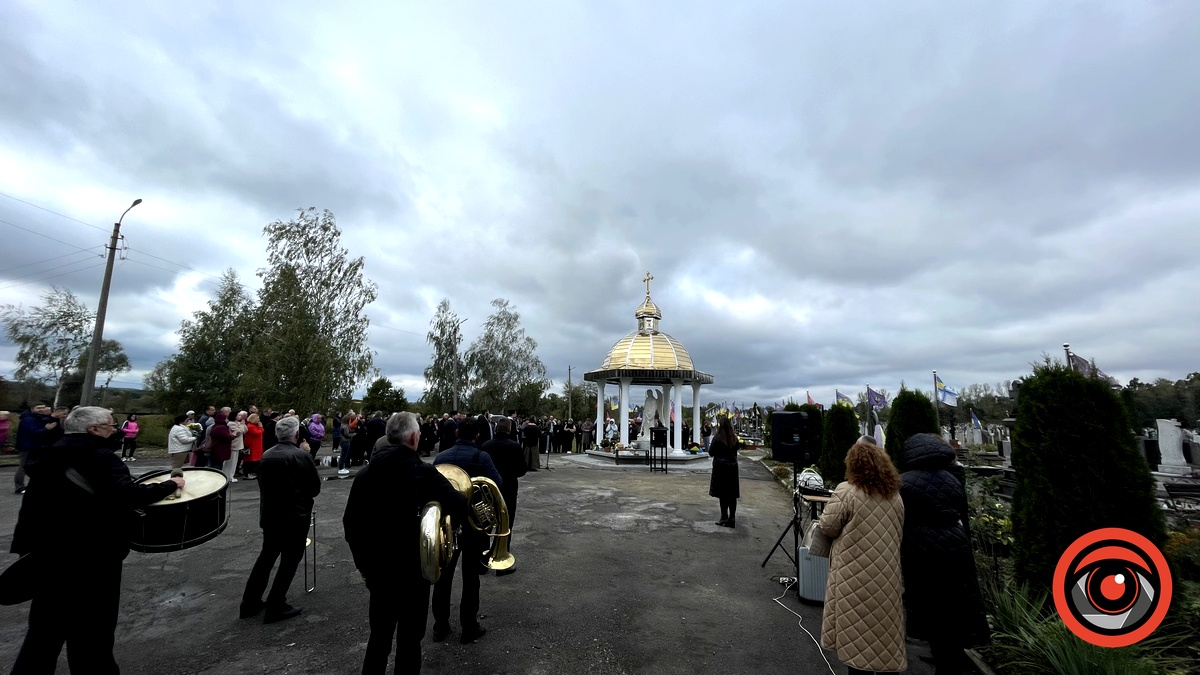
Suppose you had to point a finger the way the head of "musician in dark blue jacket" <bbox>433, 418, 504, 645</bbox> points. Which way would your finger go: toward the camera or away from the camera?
away from the camera

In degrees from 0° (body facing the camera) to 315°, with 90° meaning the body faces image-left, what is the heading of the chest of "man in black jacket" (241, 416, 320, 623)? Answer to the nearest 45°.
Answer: approximately 225°

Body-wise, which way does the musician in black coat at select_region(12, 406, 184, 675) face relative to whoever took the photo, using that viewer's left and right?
facing away from the viewer and to the right of the viewer

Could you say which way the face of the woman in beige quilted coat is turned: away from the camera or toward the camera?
away from the camera

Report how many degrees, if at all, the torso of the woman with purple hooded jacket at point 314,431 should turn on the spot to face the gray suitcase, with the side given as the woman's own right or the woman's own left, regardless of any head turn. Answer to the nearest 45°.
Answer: approximately 90° to the woman's own right

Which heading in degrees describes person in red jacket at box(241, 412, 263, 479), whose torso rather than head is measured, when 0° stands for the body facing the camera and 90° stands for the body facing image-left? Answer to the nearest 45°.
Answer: approximately 270°

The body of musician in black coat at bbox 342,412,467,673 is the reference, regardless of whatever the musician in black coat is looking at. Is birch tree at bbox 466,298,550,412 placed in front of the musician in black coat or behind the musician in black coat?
in front

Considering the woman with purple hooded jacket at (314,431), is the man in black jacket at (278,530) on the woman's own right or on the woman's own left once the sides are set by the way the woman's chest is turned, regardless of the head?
on the woman's own right

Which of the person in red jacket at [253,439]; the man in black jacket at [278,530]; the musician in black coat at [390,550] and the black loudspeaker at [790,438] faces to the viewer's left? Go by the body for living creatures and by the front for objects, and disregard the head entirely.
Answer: the black loudspeaker

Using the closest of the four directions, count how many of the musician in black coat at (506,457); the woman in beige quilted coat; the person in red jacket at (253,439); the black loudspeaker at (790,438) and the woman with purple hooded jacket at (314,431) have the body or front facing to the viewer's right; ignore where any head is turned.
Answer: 2

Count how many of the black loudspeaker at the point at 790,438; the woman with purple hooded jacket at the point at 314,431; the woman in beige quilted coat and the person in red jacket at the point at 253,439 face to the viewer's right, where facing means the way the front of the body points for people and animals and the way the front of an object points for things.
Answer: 2

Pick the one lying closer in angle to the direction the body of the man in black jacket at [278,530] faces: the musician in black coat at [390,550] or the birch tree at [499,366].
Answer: the birch tree

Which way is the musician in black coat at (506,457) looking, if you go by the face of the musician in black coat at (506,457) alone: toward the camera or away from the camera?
away from the camera

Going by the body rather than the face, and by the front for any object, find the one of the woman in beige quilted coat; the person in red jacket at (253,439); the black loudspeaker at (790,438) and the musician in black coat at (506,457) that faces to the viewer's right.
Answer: the person in red jacket

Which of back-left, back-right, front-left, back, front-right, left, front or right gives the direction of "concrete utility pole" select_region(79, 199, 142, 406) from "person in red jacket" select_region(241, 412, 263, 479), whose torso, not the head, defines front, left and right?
back-left

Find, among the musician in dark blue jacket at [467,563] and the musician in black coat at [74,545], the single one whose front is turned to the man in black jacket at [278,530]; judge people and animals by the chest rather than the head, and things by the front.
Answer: the musician in black coat at [74,545]

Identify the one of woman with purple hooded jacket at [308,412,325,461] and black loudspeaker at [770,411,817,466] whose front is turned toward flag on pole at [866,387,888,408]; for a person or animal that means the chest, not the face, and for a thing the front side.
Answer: the woman with purple hooded jacket

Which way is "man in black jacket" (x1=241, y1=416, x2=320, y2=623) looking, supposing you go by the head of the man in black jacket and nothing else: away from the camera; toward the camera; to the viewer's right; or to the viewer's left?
away from the camera

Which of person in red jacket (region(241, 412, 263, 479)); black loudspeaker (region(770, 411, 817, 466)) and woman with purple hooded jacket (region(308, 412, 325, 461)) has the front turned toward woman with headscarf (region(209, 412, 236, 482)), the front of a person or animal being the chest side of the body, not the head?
the black loudspeaker

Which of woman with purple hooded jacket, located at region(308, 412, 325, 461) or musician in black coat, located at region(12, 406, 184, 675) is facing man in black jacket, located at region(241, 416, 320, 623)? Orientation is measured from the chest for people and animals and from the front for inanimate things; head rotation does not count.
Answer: the musician in black coat
